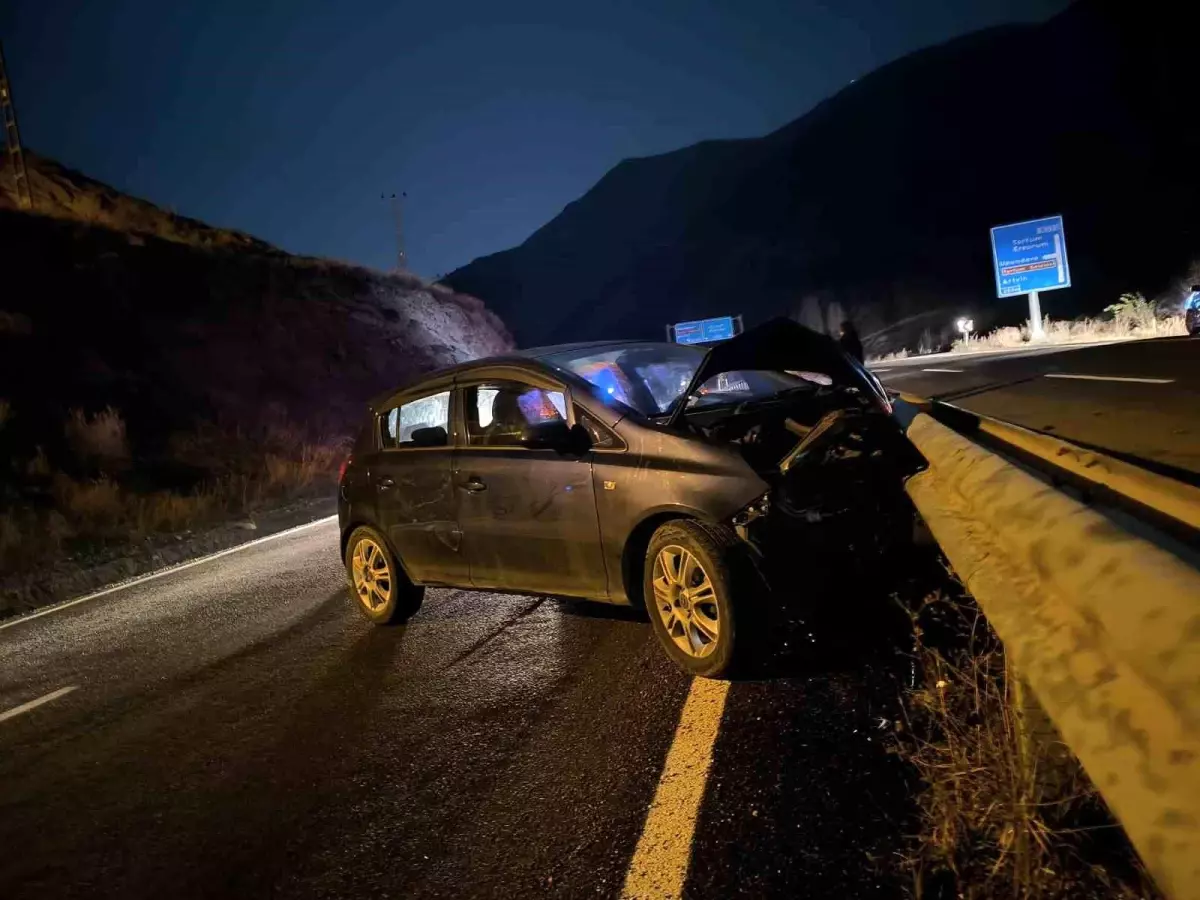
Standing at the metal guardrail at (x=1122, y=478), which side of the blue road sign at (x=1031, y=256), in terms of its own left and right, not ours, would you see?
front

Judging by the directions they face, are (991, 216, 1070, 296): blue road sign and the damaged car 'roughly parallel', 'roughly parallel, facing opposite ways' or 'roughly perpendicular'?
roughly perpendicular

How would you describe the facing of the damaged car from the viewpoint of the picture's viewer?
facing the viewer and to the right of the viewer

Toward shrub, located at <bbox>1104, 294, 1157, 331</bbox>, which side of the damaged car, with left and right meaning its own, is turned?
left

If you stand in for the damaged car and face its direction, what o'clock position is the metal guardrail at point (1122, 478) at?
The metal guardrail is roughly at 12 o'clock from the damaged car.

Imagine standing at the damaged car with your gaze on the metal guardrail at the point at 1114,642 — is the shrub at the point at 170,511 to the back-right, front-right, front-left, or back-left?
back-right

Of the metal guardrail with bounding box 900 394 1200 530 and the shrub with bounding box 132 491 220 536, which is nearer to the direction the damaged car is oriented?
the metal guardrail

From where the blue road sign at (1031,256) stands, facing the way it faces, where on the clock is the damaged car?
The damaged car is roughly at 12 o'clock from the blue road sign.

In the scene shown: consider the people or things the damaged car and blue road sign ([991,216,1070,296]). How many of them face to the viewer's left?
0

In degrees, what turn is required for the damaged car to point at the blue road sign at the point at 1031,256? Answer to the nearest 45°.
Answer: approximately 90° to its left

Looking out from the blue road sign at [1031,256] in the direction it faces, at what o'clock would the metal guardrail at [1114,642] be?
The metal guardrail is roughly at 12 o'clock from the blue road sign.

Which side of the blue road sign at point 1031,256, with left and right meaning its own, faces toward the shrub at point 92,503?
front

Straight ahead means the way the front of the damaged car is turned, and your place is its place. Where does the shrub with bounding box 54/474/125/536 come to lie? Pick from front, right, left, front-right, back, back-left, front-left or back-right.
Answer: back

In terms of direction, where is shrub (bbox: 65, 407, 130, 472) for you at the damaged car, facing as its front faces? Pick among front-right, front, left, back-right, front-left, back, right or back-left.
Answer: back

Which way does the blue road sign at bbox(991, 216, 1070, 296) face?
toward the camera
